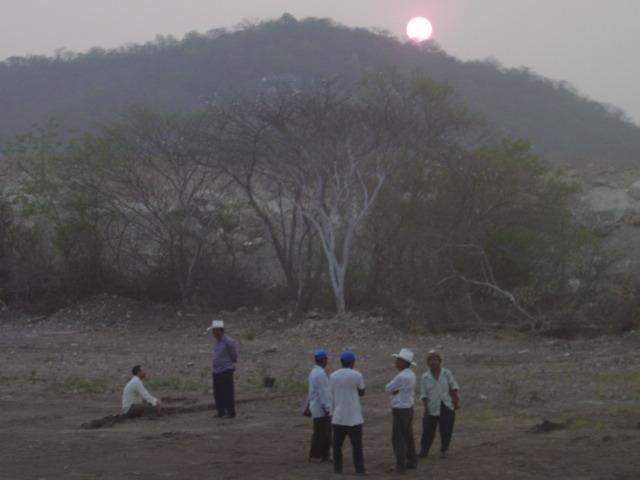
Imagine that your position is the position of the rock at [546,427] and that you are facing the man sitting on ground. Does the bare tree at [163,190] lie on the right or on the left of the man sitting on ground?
right

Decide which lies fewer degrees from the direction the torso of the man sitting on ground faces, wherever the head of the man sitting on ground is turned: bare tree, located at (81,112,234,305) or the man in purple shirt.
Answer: the man in purple shirt

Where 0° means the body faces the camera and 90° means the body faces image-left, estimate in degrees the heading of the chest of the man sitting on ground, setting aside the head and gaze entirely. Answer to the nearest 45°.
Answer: approximately 270°

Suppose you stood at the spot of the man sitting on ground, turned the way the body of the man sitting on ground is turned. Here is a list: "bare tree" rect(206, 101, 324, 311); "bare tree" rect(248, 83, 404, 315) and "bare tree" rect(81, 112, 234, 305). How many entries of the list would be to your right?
0

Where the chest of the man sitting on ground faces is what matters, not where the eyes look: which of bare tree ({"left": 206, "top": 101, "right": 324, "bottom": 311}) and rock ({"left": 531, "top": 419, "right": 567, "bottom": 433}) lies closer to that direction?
the rock

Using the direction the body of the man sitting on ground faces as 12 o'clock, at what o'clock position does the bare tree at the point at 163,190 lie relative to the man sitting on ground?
The bare tree is roughly at 9 o'clock from the man sitting on ground.

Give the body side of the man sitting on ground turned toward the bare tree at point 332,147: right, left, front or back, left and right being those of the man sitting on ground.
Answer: left

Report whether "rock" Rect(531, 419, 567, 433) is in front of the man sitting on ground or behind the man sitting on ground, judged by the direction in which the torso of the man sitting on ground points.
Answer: in front

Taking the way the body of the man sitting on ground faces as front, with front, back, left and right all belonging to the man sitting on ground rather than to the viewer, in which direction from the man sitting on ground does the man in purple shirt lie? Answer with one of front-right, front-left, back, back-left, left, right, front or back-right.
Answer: front

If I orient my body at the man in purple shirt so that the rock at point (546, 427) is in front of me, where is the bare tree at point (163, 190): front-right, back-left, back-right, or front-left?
back-left

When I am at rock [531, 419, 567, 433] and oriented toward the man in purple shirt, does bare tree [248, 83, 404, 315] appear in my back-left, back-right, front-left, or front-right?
front-right

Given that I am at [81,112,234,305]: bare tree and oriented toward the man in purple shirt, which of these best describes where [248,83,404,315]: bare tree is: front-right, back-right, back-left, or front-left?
front-left
